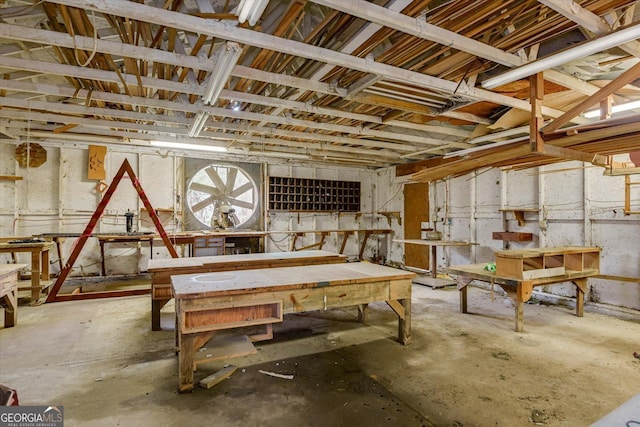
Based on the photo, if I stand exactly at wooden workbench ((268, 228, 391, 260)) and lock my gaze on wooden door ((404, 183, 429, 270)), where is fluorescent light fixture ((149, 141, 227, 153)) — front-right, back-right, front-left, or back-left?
back-right

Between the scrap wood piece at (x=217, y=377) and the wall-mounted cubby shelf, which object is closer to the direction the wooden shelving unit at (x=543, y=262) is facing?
the scrap wood piece

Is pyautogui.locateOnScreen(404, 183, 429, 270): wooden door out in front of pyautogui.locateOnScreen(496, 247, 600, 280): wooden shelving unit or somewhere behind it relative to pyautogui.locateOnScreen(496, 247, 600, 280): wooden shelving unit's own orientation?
behind

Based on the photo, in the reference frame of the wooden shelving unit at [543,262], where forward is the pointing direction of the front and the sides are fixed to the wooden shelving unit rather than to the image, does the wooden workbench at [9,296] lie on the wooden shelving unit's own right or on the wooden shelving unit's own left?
on the wooden shelving unit's own right

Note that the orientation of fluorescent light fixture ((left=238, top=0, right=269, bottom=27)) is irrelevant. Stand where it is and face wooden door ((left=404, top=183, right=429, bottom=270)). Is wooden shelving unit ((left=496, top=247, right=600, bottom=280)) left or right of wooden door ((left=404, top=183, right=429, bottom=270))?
right

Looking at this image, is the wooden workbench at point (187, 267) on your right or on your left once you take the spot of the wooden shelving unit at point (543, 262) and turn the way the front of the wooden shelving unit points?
on your right
